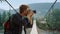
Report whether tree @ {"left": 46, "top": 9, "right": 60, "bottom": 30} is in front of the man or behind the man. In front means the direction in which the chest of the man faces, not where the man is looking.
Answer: in front

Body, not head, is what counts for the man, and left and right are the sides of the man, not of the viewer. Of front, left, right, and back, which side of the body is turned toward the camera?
right
